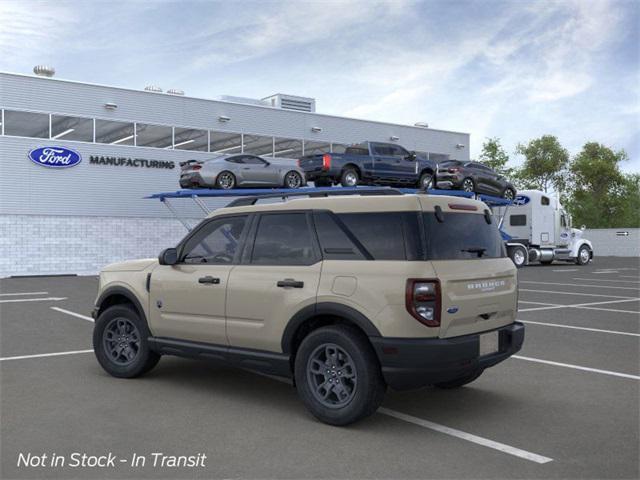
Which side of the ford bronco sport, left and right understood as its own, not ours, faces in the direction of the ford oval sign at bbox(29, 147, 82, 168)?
front

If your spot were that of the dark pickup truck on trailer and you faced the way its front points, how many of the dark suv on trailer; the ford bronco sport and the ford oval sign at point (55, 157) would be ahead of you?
1

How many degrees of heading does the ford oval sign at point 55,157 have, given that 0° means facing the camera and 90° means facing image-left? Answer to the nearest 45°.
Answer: approximately 0°

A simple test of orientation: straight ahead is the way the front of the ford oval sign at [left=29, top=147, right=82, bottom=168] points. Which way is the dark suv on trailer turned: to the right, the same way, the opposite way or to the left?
to the left

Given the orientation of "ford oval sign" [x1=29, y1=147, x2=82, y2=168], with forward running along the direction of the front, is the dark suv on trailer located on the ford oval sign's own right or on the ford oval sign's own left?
on the ford oval sign's own left

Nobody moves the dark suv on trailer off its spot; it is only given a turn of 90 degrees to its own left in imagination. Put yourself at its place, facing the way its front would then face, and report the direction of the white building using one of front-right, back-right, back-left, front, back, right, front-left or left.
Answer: front-left

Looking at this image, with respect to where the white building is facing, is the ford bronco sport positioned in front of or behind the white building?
in front

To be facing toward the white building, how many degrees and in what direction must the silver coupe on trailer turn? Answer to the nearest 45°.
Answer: approximately 90° to its left

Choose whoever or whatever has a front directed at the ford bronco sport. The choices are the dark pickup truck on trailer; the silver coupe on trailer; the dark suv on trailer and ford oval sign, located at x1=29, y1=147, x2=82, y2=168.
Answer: the ford oval sign

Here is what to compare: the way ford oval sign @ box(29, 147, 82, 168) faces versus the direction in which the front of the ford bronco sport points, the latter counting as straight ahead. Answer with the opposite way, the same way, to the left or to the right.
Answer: the opposite way

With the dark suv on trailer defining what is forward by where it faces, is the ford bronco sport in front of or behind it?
behind

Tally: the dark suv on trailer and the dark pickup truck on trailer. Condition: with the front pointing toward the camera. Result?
0

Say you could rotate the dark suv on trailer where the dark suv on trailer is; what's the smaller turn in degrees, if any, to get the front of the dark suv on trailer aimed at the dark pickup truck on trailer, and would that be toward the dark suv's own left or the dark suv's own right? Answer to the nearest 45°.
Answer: approximately 180°

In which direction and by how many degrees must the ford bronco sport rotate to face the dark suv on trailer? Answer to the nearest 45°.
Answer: approximately 45° to its right

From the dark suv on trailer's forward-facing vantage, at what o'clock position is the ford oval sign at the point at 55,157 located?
The ford oval sign is roughly at 7 o'clock from the dark suv on trailer.

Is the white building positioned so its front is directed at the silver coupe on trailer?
yes

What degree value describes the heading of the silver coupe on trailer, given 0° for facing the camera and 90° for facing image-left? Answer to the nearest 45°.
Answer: approximately 225°

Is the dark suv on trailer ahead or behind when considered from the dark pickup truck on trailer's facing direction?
ahead
